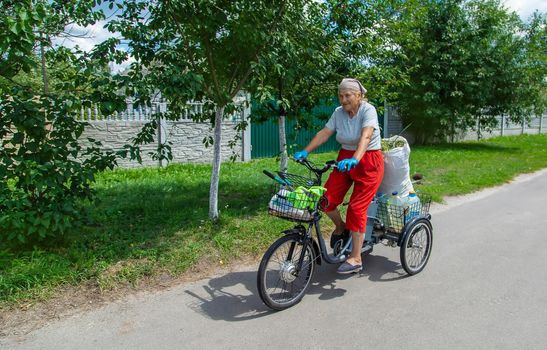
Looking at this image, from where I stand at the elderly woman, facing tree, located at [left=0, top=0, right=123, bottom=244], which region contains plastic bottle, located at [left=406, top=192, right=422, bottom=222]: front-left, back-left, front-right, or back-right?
back-right

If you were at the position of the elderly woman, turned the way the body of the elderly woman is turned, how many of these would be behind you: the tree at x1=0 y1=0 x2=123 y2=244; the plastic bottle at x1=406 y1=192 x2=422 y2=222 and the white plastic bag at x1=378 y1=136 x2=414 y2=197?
2

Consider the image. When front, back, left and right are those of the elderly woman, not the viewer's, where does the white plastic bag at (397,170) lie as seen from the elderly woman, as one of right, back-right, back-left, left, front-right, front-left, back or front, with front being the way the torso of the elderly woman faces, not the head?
back

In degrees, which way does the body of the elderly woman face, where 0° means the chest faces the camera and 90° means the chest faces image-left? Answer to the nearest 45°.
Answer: approximately 45°

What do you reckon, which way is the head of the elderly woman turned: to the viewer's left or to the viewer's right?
to the viewer's left

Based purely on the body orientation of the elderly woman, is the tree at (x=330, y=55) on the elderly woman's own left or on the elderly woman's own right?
on the elderly woman's own right

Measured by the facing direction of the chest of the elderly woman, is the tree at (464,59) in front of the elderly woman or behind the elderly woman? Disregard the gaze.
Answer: behind

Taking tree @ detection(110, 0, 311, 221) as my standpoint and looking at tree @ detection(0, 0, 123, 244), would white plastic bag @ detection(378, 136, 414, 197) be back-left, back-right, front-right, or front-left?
back-left

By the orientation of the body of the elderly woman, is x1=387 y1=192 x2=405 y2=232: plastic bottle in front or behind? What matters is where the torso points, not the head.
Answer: behind

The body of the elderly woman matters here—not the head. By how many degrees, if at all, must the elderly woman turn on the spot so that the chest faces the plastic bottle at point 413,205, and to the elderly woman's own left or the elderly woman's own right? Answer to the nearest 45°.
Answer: approximately 180°

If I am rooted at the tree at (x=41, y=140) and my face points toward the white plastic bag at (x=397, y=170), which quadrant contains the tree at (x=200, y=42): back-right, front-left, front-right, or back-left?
front-left

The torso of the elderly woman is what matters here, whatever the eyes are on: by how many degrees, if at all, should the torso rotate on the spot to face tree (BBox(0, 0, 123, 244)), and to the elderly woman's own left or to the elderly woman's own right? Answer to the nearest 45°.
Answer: approximately 45° to the elderly woman's own right

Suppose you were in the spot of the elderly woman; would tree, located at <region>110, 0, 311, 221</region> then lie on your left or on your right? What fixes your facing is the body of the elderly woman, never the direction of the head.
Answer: on your right
